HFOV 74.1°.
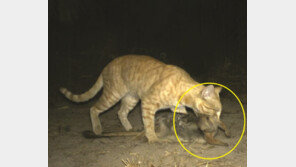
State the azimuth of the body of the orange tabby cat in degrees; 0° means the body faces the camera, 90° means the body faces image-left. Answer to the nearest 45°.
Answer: approximately 270°
